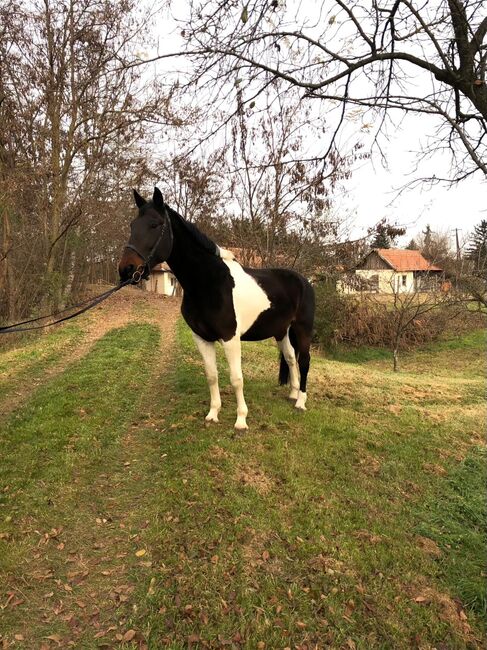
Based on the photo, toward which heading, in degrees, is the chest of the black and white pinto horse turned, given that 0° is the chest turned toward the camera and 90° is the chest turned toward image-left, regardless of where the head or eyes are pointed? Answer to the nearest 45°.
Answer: approximately 45°

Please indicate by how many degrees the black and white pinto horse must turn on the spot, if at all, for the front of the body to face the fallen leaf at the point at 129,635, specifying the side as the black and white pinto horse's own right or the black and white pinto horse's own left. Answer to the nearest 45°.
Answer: approximately 45° to the black and white pinto horse's own left

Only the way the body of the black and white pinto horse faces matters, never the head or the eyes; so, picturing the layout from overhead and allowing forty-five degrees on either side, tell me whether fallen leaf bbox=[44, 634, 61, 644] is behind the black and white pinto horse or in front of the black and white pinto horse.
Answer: in front
